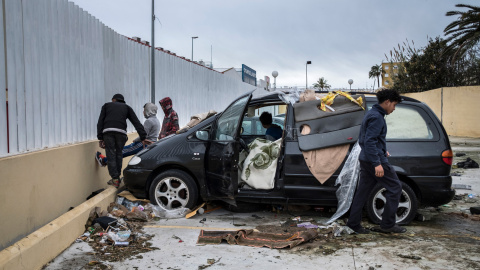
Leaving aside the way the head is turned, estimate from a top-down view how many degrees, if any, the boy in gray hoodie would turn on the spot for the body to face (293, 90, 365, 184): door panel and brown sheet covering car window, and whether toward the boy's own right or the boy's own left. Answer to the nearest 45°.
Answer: approximately 135° to the boy's own left

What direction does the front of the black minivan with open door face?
to the viewer's left

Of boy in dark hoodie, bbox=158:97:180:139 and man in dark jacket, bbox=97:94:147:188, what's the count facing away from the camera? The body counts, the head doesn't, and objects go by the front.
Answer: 1

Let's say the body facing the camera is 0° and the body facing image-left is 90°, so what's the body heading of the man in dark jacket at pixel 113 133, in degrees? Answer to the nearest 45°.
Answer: approximately 180°

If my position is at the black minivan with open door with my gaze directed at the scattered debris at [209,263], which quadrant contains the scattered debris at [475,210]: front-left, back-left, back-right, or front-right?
back-left
